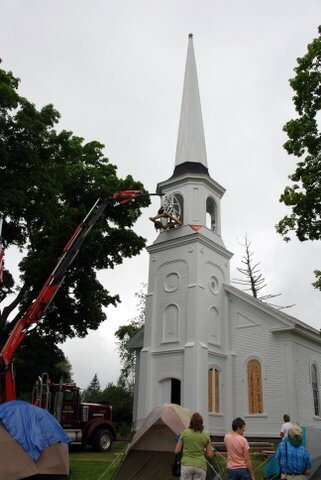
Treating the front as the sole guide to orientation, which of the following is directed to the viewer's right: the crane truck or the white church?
the crane truck

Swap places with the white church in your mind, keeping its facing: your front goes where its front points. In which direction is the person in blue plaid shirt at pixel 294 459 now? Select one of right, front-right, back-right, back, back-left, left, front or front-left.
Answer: front-left

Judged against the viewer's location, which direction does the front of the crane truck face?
facing to the right of the viewer

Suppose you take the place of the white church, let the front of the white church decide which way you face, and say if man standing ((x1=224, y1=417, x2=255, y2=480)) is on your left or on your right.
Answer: on your left

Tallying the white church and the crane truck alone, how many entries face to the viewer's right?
1

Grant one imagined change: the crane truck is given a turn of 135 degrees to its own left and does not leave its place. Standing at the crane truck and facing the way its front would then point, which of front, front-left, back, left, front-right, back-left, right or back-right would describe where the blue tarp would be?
back-left

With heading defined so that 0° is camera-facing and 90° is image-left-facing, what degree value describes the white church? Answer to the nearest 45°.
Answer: approximately 45°
